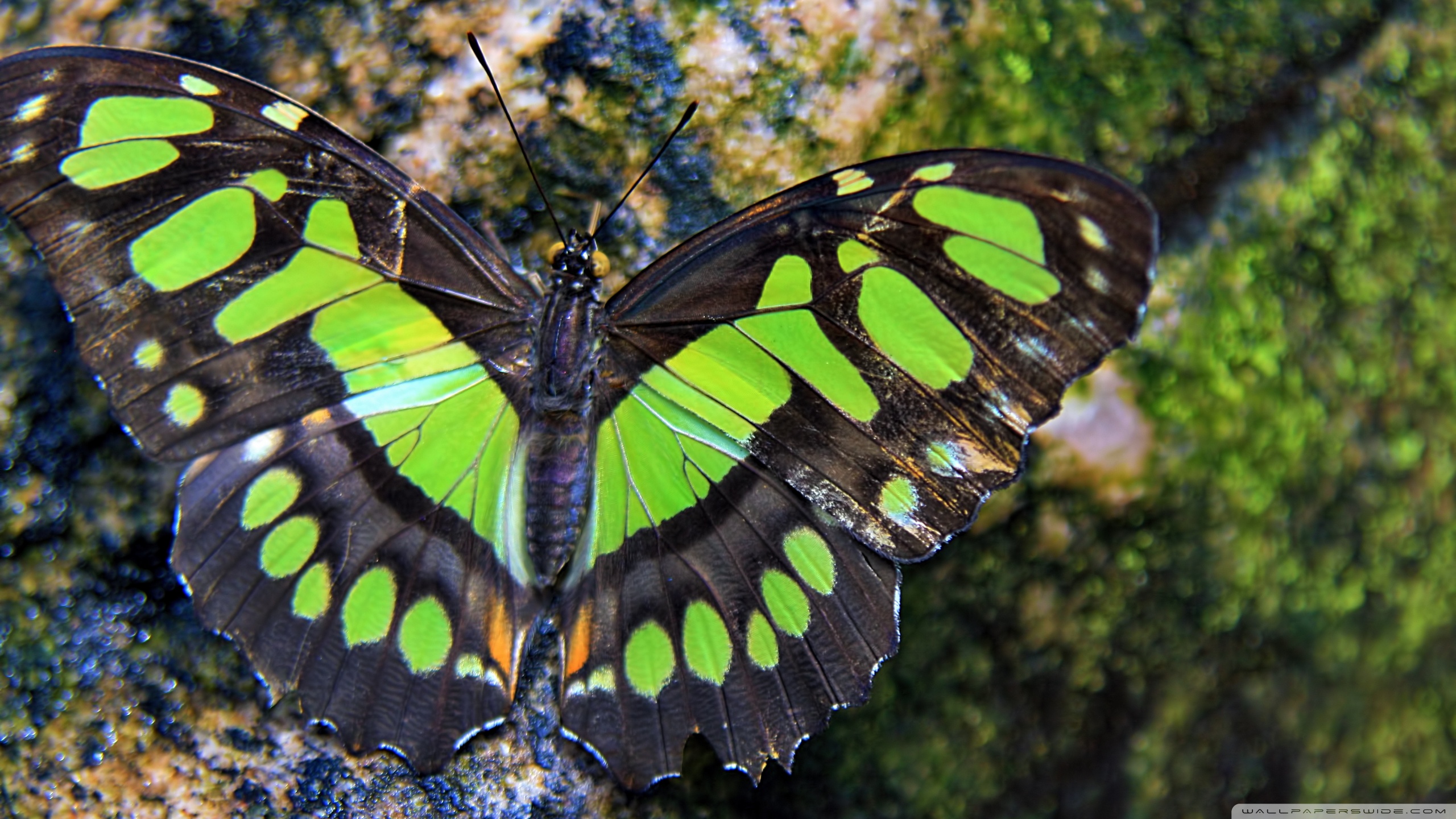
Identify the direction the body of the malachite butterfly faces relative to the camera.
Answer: away from the camera
